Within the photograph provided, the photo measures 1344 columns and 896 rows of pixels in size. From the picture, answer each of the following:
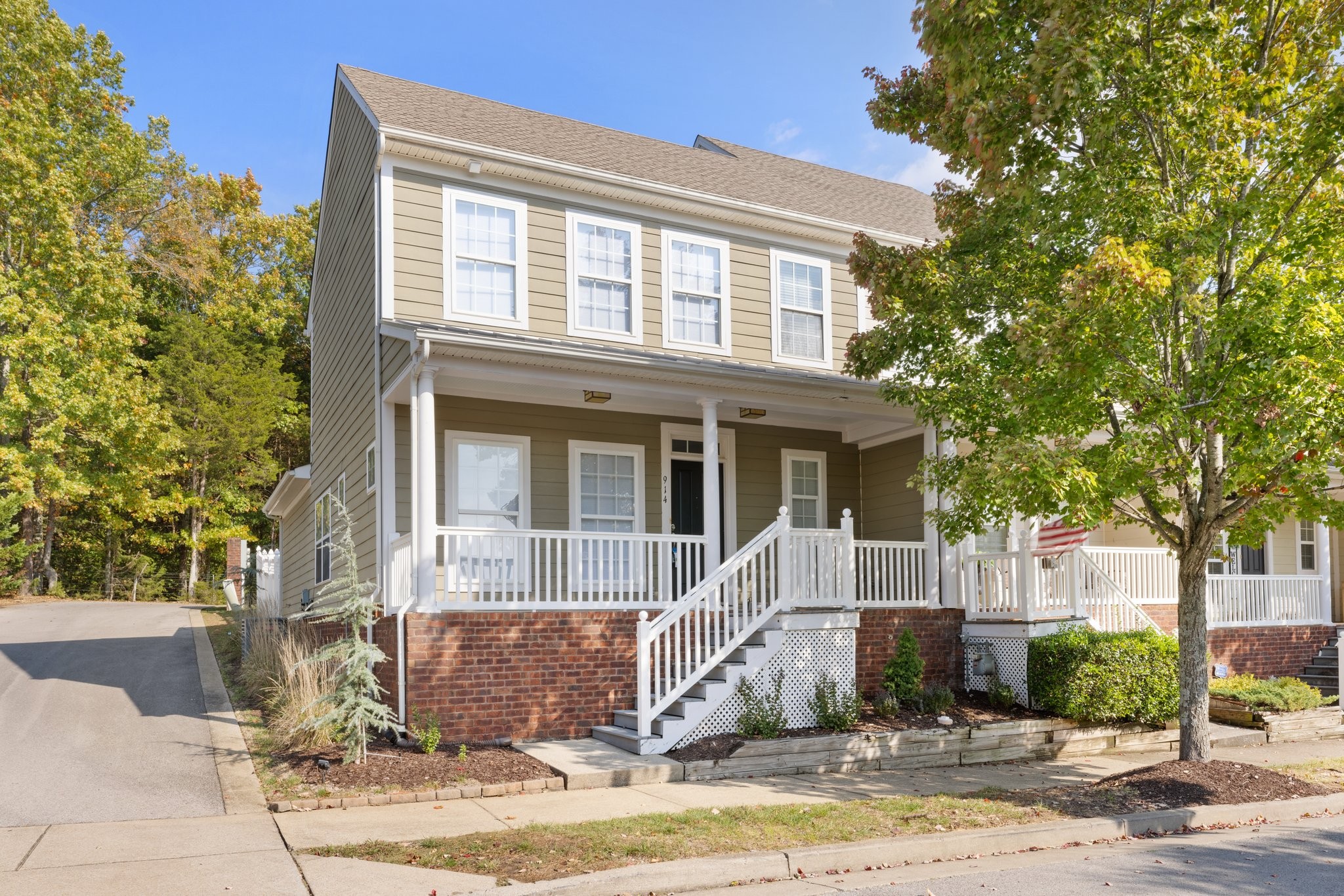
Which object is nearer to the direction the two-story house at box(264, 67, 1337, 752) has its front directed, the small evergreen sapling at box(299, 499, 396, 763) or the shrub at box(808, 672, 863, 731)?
the shrub

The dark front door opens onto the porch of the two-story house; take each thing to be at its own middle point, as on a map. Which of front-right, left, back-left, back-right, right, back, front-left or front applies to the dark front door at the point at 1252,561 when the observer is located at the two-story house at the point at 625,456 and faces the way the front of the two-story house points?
left

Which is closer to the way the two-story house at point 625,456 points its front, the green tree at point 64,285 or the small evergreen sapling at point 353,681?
the small evergreen sapling

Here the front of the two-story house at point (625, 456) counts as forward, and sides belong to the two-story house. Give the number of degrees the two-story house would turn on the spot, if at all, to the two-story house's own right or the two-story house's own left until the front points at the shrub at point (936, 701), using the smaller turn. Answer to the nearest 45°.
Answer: approximately 45° to the two-story house's own left

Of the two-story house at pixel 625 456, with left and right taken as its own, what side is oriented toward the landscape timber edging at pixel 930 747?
front

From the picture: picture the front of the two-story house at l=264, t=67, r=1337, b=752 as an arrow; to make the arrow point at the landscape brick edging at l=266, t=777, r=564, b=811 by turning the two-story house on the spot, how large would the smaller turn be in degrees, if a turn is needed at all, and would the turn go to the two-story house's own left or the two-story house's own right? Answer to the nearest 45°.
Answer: approximately 45° to the two-story house's own right

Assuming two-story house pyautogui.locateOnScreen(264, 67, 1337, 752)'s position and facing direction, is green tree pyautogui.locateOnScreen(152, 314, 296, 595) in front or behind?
behind

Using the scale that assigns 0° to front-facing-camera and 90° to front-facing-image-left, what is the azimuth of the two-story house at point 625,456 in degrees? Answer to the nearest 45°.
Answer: approximately 315°
